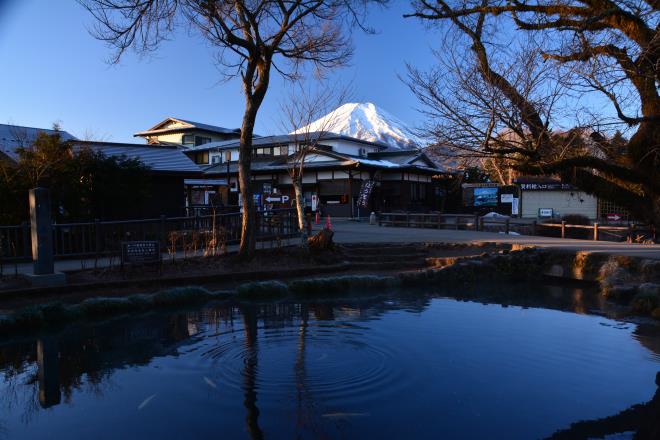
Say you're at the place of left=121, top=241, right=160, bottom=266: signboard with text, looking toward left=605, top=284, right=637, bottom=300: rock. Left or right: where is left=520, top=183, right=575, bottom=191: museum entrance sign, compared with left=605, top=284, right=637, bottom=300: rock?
left

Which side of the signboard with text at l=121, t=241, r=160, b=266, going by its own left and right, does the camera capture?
front

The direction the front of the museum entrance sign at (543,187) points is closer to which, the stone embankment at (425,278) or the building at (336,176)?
the stone embankment

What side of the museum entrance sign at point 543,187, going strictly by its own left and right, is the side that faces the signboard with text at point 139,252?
front

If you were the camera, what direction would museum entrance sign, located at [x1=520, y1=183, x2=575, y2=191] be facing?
facing the viewer

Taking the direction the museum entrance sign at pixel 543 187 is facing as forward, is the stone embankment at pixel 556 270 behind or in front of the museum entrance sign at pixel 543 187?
in front

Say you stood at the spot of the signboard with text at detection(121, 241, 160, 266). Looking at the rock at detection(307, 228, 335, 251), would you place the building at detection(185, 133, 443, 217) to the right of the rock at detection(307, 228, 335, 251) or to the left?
left

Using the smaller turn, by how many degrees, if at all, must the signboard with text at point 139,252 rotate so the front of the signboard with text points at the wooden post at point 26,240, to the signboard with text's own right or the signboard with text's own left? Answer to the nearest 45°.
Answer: approximately 135° to the signboard with text's own right

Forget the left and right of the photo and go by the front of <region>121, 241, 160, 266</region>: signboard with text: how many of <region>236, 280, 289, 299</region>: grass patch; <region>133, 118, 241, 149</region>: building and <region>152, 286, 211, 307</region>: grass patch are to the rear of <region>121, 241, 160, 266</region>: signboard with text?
1

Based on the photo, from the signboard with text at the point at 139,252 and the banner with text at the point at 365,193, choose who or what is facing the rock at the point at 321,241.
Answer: the banner with text at the point at 365,193

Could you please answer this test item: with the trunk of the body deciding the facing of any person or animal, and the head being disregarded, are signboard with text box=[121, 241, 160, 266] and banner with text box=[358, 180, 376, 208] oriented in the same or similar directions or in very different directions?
same or similar directions

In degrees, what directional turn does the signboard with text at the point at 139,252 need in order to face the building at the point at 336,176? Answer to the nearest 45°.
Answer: approximately 135° to its left

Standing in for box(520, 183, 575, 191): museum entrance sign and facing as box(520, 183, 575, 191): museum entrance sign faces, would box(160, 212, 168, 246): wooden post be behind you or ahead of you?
ahead

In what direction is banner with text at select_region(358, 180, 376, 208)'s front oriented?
toward the camera

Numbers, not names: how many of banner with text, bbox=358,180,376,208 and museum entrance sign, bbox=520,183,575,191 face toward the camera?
2

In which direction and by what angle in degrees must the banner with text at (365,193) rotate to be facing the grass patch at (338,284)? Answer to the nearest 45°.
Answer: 0° — it already faces it

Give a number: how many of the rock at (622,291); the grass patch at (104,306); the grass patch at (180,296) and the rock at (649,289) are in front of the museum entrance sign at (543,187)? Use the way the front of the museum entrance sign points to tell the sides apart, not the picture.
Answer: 4
